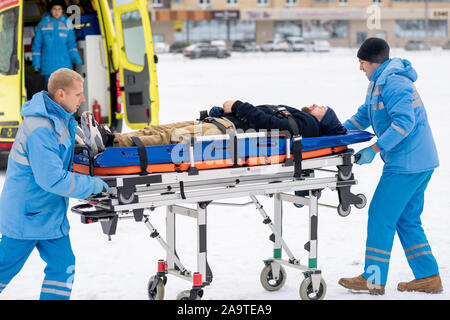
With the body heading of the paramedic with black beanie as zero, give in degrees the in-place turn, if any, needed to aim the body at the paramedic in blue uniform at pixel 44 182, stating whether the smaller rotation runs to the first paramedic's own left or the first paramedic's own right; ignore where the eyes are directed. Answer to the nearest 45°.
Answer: approximately 45° to the first paramedic's own left

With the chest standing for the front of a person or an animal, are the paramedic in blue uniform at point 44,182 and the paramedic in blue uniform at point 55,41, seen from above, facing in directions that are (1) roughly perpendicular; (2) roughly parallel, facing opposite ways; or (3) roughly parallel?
roughly perpendicular

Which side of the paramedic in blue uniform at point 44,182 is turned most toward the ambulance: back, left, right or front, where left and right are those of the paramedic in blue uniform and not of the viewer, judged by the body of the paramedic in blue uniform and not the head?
left

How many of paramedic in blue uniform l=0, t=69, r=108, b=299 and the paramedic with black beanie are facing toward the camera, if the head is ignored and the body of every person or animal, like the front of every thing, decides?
0

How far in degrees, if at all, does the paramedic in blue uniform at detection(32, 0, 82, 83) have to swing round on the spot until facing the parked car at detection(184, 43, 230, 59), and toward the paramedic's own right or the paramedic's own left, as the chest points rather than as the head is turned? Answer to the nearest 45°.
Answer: approximately 180°

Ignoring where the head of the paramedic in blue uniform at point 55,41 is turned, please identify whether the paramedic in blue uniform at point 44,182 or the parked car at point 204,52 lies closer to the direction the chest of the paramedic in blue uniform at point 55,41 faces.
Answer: the paramedic in blue uniform

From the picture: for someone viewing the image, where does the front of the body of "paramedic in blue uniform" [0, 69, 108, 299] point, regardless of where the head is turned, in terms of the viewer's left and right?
facing to the right of the viewer

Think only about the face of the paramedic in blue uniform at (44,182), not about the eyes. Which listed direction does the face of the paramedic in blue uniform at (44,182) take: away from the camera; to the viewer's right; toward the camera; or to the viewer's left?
to the viewer's right

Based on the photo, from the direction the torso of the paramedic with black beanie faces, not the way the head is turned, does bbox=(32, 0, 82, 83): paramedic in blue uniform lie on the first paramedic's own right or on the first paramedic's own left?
on the first paramedic's own right

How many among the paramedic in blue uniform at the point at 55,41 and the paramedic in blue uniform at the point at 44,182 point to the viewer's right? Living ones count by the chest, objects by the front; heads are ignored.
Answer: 1

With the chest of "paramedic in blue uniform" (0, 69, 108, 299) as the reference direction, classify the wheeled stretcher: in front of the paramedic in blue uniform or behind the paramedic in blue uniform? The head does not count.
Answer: in front

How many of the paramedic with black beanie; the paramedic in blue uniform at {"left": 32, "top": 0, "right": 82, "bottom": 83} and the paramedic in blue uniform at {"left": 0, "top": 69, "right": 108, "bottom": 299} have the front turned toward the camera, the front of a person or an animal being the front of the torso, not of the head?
1

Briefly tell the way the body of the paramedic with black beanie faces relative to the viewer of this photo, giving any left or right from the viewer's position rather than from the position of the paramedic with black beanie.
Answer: facing to the left of the viewer
